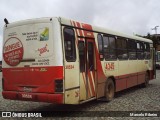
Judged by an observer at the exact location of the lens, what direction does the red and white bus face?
facing away from the viewer and to the right of the viewer
